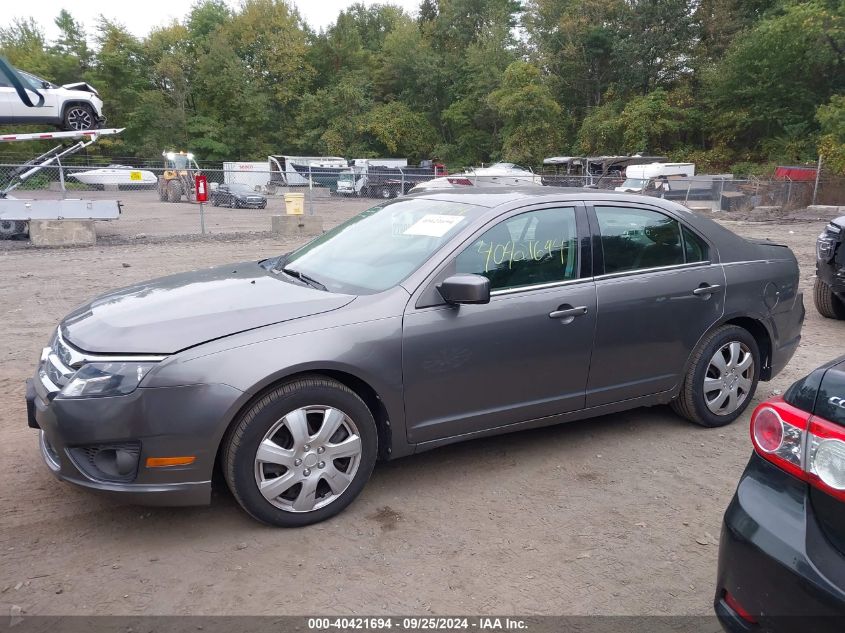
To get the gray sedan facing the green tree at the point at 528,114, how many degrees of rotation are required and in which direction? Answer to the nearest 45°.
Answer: approximately 135° to its right

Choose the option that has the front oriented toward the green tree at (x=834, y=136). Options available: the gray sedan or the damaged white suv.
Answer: the damaged white suv

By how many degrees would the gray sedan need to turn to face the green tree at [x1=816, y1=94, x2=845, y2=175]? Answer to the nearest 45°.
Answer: approximately 180°

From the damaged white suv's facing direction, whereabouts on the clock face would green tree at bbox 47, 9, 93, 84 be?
The green tree is roughly at 9 o'clock from the damaged white suv.

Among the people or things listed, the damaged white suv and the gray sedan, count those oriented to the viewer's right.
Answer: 1

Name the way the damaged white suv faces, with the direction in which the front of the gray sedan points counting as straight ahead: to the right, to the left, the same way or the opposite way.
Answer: the opposite way

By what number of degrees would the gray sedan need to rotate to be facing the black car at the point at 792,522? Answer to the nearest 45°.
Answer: approximately 90° to its left

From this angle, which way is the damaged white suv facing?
to the viewer's right

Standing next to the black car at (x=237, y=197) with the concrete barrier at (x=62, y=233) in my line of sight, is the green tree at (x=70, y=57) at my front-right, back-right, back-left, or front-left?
back-right

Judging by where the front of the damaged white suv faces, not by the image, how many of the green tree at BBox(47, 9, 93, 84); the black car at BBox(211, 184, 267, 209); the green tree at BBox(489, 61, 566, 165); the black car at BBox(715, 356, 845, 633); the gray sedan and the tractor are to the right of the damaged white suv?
2

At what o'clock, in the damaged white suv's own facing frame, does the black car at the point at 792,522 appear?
The black car is roughly at 3 o'clock from the damaged white suv.

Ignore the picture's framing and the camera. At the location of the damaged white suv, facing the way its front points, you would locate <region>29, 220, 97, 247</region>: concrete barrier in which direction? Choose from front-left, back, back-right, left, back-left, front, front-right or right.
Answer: right

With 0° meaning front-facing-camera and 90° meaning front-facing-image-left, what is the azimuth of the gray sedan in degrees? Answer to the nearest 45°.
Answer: approximately 45°
